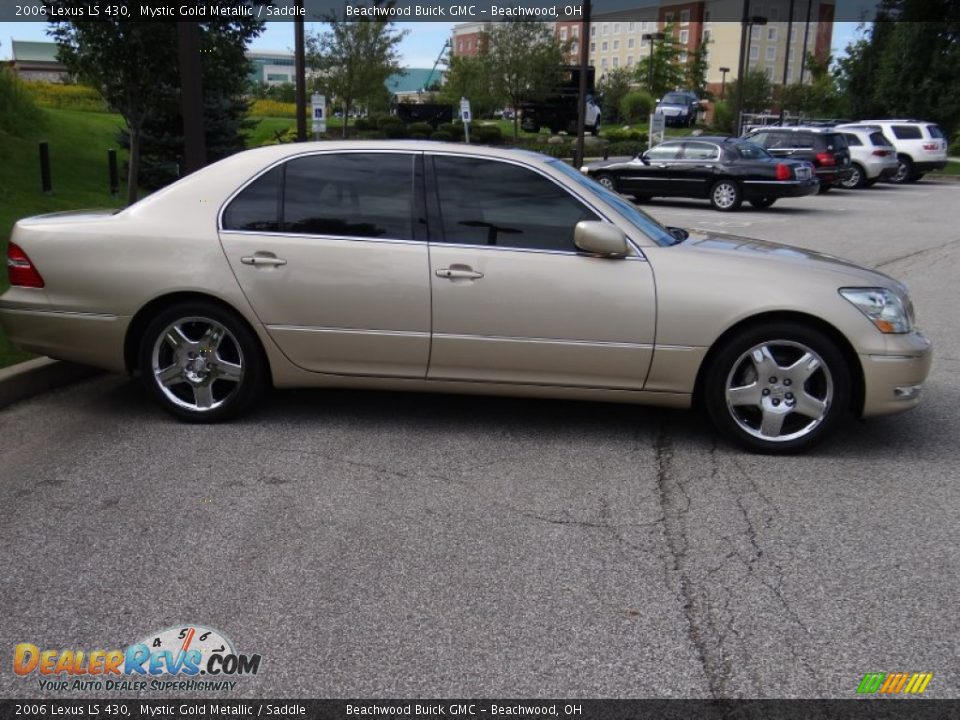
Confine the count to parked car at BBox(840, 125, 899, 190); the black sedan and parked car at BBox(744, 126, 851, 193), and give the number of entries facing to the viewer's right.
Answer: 0

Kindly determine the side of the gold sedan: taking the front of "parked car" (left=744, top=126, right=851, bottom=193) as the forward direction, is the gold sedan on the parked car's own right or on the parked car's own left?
on the parked car's own left

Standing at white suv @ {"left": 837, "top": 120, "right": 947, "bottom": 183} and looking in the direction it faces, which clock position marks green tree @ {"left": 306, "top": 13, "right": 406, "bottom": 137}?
The green tree is roughly at 10 o'clock from the white suv.

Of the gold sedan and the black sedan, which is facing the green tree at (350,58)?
the black sedan

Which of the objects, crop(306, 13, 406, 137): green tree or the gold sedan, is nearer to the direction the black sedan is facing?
the green tree

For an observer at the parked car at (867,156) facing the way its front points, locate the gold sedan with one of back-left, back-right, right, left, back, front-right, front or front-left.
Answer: back-left

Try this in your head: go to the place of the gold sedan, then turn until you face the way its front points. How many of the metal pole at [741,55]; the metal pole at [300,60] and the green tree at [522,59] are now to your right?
0

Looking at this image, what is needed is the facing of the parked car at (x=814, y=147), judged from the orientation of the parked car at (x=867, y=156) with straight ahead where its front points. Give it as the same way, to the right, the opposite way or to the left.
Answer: the same way

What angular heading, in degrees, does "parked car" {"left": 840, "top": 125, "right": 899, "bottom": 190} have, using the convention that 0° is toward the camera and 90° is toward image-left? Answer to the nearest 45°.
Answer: approximately 135°

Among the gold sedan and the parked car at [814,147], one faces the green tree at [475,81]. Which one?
the parked car

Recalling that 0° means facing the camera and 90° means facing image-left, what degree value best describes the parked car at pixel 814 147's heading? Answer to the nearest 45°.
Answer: approximately 135°

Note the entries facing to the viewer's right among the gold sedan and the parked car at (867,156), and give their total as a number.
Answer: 1

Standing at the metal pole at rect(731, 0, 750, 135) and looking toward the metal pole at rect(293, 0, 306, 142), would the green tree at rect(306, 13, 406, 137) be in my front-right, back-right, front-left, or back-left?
front-right

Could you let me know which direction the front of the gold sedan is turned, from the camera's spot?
facing to the right of the viewer

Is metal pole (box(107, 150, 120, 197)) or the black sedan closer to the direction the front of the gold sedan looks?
the black sedan

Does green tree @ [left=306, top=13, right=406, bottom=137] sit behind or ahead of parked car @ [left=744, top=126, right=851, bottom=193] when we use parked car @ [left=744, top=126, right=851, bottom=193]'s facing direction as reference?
ahead

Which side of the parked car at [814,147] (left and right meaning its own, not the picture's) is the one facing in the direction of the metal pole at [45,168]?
left
